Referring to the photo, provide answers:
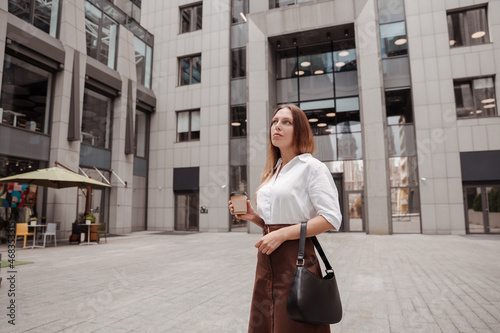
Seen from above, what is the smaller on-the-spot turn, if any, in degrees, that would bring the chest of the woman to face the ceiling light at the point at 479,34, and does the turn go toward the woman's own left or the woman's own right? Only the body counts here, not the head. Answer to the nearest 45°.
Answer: approximately 180°

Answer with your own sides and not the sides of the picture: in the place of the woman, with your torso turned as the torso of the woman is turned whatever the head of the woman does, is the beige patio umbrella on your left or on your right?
on your right

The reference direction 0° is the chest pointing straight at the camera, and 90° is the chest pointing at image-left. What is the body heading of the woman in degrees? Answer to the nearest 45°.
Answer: approximately 45°
